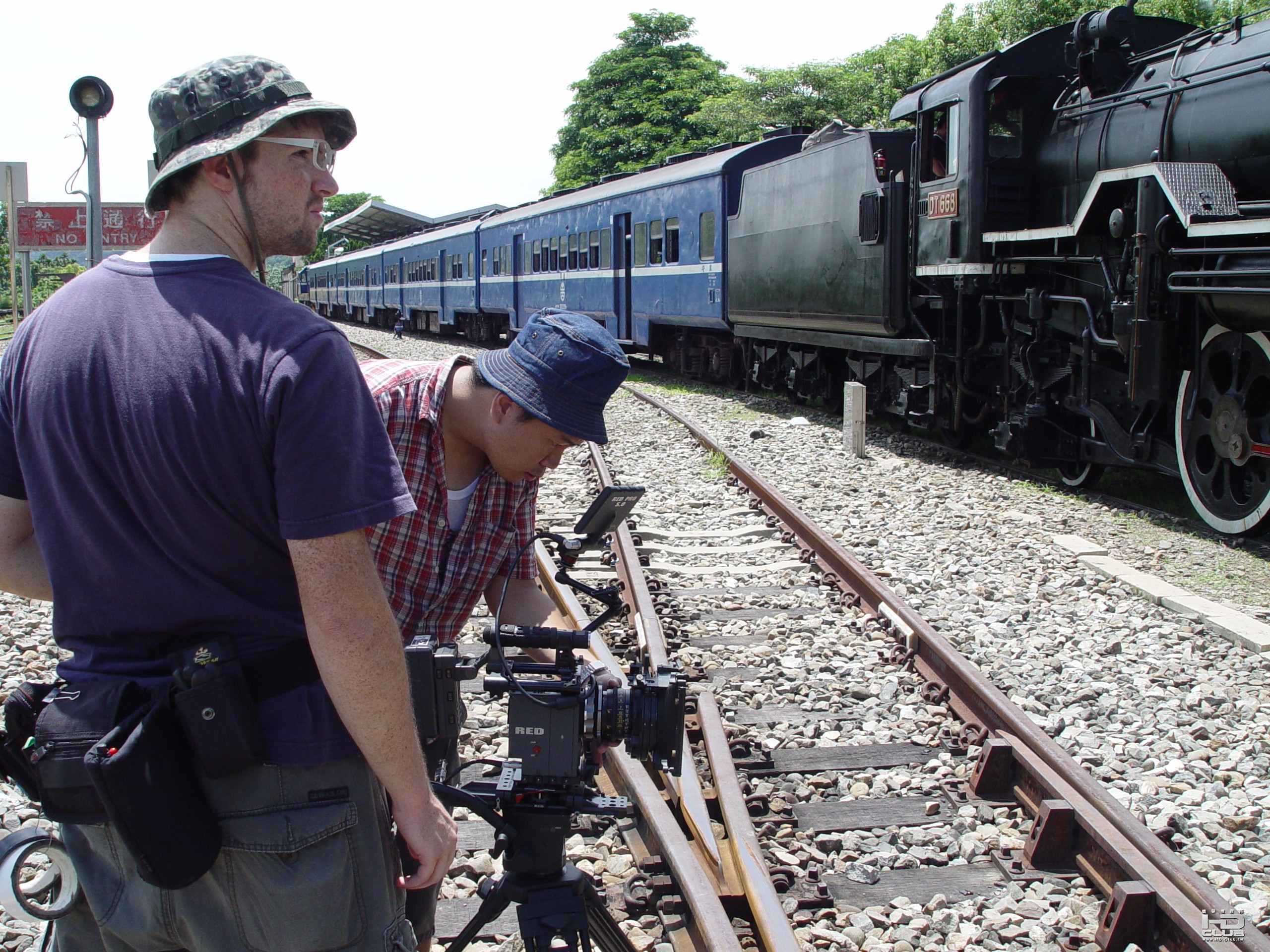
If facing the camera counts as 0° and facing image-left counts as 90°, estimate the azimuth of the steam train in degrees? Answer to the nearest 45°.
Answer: approximately 315°

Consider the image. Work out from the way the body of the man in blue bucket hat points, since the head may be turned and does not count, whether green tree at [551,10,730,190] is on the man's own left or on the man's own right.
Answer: on the man's own left

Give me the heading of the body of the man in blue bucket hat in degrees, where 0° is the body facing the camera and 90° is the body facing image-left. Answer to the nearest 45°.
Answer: approximately 315°

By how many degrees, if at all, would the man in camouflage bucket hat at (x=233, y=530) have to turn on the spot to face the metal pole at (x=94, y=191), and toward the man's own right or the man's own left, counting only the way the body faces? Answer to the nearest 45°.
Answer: approximately 45° to the man's own left

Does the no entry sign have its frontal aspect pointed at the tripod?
yes

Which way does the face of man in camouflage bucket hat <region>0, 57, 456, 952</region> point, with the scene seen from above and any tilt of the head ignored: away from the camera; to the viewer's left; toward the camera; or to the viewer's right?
to the viewer's right

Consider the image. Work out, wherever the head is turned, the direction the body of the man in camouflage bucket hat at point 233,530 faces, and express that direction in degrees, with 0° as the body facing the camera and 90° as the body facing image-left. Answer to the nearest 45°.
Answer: approximately 225°

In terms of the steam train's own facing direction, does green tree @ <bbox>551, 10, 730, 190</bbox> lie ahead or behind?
behind

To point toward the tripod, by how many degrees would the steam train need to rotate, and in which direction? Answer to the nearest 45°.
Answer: approximately 45° to its right

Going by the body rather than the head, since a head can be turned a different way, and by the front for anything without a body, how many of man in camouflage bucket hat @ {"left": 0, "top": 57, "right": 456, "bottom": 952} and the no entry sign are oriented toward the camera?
1
